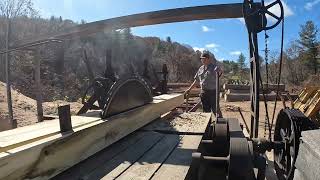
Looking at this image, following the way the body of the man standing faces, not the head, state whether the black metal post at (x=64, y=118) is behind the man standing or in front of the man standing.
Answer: in front

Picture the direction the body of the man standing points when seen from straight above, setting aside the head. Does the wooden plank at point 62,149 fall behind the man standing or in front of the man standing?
in front

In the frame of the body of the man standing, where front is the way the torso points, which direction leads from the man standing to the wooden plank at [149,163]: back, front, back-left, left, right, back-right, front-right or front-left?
front-left
